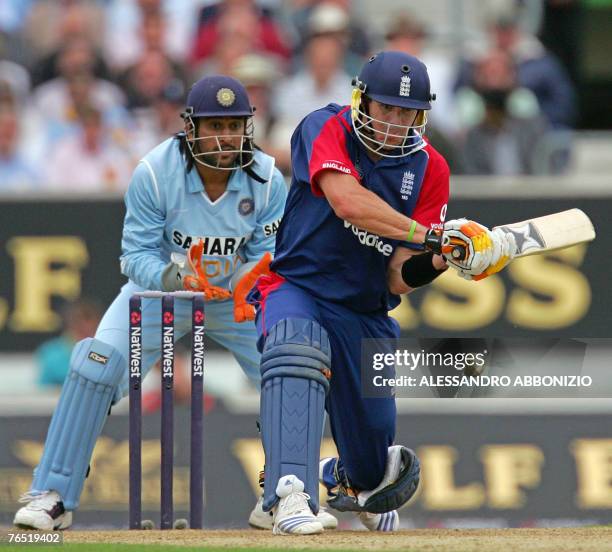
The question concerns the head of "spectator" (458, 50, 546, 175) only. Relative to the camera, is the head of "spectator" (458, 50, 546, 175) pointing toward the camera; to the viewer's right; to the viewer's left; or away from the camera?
toward the camera

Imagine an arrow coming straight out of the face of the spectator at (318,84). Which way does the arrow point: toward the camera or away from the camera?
toward the camera

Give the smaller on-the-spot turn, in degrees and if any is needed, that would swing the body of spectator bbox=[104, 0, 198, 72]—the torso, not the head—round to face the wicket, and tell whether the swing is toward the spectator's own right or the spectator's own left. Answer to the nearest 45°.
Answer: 0° — they already face it

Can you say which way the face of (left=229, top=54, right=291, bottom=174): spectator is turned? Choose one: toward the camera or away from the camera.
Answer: toward the camera

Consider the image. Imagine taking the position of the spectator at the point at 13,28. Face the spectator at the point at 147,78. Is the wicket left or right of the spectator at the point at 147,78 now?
right

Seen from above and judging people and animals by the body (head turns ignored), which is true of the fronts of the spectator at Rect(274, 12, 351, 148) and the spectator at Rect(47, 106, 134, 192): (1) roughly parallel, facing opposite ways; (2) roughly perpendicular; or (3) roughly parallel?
roughly parallel

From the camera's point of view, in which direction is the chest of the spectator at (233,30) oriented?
toward the camera

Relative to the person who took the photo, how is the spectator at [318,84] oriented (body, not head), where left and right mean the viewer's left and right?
facing the viewer

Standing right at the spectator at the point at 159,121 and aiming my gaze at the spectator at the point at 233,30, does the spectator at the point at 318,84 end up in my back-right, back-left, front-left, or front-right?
front-right

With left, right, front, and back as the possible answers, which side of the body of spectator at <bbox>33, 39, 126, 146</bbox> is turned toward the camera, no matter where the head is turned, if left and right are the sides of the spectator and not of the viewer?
front

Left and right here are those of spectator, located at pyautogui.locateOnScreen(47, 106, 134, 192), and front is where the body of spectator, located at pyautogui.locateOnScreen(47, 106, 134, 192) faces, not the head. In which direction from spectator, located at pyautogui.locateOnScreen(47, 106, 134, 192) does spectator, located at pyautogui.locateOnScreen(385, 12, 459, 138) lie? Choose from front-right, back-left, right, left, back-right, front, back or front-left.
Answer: left

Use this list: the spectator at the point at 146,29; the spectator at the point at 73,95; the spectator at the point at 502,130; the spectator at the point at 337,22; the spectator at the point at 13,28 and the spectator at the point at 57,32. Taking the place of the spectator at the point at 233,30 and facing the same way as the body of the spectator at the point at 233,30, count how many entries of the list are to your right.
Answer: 4

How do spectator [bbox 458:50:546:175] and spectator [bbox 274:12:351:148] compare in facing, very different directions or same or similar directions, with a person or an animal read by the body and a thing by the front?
same or similar directions

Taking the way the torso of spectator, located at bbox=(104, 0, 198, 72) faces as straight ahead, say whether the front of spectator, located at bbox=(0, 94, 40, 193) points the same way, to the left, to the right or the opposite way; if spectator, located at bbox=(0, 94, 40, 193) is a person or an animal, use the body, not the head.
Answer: the same way

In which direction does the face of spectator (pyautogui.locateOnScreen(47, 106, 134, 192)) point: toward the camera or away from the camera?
toward the camera

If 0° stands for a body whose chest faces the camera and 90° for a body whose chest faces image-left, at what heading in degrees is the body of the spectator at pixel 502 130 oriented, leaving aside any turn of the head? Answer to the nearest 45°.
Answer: approximately 0°

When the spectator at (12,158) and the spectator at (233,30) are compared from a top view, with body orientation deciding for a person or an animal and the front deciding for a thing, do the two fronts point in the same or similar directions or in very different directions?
same or similar directions
